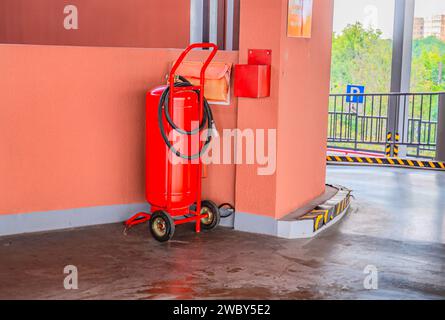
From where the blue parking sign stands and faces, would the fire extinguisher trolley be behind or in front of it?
in front

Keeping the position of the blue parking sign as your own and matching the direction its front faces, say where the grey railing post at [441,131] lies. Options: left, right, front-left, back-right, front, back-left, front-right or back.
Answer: front-left

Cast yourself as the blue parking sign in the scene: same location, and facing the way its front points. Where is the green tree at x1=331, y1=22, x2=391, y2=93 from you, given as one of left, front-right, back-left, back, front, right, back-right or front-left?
back

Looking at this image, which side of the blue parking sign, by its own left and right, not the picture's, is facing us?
front

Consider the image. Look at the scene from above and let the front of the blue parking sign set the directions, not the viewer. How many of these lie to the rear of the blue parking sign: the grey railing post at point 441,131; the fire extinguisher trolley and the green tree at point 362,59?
1
